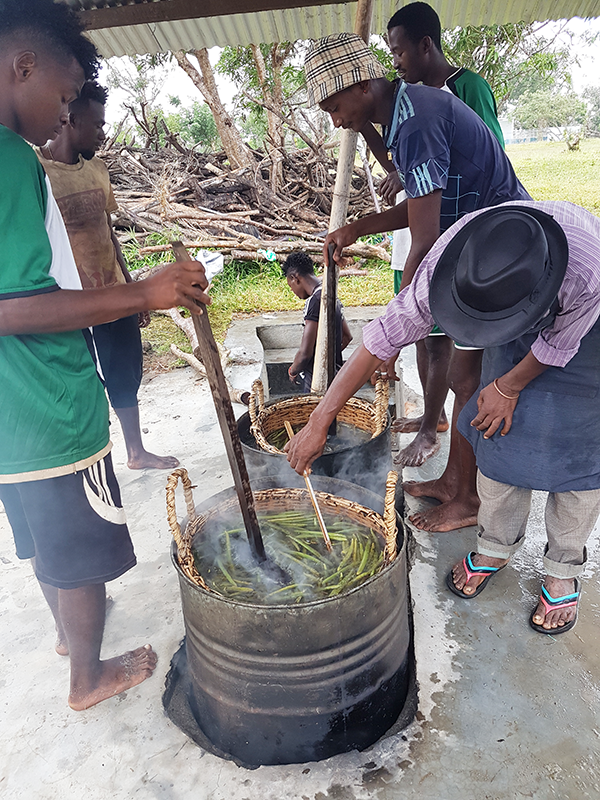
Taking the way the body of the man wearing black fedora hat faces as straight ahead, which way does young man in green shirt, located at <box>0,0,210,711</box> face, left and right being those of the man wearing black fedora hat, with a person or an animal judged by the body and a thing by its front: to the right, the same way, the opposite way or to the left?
the opposite way

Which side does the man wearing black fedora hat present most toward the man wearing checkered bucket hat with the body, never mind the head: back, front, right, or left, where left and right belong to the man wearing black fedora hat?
right

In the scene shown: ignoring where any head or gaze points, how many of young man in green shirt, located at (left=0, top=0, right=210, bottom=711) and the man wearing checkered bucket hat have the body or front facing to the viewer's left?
1

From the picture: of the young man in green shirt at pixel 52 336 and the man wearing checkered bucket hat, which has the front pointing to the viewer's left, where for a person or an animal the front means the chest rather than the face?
the man wearing checkered bucket hat

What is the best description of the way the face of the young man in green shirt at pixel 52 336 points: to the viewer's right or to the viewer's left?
to the viewer's right

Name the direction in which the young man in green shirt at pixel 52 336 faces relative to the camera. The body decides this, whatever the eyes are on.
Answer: to the viewer's right

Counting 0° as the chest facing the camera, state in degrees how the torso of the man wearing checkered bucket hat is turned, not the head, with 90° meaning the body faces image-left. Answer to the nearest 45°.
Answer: approximately 90°

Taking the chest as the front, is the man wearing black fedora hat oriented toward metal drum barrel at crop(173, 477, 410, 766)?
yes
